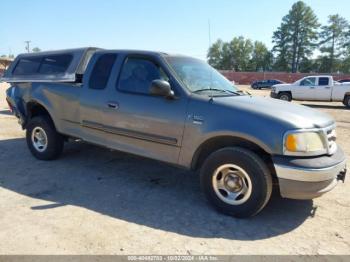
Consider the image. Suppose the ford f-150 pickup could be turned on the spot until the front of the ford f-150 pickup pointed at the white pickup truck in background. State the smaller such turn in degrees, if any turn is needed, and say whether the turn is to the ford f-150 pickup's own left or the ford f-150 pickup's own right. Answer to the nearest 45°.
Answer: approximately 90° to the ford f-150 pickup's own left

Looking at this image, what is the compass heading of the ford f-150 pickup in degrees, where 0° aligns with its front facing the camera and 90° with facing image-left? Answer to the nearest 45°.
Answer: approximately 315°

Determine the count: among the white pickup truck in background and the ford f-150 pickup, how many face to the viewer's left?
1

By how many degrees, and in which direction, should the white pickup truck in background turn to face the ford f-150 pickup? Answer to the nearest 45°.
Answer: approximately 90° to its left

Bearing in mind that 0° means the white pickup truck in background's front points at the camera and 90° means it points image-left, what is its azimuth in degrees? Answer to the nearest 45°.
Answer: approximately 90°

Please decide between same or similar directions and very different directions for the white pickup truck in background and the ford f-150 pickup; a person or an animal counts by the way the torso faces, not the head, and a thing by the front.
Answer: very different directions

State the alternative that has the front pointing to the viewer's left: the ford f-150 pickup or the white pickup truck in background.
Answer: the white pickup truck in background
